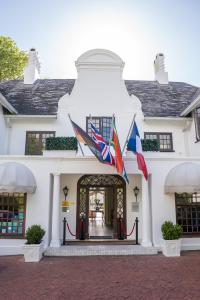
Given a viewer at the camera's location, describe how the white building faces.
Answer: facing the viewer

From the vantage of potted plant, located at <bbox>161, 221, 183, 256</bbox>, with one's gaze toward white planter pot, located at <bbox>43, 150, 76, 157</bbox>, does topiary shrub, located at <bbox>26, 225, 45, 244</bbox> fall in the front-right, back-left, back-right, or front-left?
front-left

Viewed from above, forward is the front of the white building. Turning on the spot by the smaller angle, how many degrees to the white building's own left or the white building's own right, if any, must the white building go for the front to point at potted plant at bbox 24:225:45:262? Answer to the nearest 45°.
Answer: approximately 45° to the white building's own right

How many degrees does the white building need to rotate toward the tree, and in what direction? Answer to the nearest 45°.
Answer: approximately 135° to its right

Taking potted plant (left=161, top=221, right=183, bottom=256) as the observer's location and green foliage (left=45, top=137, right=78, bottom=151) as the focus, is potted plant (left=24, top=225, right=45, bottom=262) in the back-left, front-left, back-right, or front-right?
front-left
